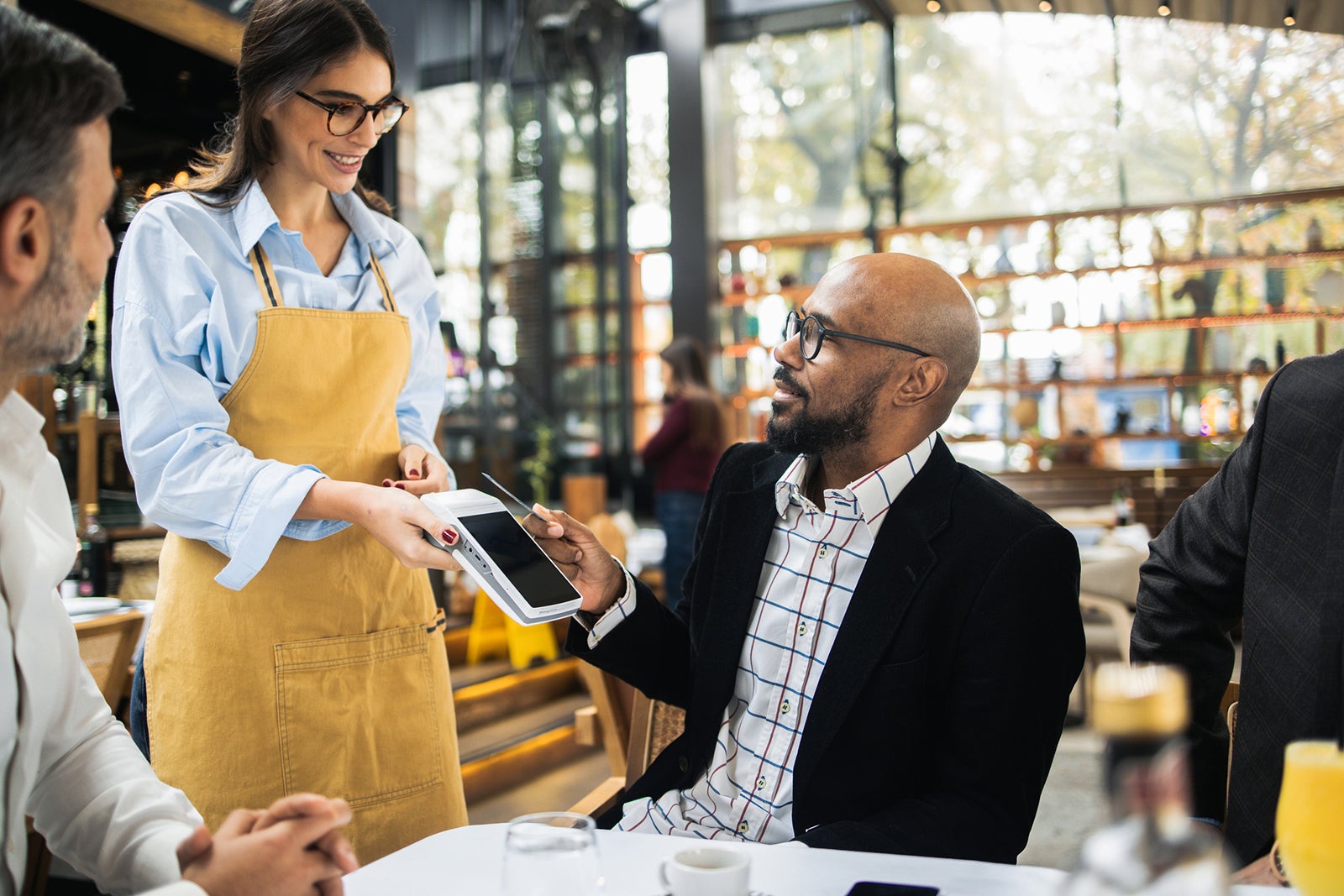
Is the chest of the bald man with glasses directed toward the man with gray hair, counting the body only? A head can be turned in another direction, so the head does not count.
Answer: yes

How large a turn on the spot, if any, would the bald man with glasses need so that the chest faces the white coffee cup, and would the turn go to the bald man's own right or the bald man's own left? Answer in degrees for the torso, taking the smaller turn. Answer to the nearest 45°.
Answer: approximately 45° to the bald man's own left

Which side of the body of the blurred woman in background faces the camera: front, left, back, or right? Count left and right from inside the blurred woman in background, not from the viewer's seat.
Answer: left

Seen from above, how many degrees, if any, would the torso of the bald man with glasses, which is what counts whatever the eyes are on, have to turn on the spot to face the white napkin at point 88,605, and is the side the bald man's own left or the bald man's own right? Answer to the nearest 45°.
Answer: approximately 90° to the bald man's own right

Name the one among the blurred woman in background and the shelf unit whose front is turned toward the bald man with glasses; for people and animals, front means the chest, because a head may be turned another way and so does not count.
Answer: the shelf unit

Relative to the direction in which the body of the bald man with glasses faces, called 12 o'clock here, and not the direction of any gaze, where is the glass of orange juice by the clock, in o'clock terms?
The glass of orange juice is roughly at 10 o'clock from the bald man with glasses.

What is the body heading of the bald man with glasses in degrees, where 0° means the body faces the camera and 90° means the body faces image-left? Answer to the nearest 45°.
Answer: approximately 45°

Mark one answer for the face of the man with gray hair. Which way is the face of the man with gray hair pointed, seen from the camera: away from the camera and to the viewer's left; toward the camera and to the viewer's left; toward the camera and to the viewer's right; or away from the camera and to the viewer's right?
away from the camera and to the viewer's right

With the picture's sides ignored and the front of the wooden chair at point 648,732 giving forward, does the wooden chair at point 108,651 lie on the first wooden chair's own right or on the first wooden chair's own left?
on the first wooden chair's own right

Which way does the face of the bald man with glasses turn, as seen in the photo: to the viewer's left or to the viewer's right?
to the viewer's left

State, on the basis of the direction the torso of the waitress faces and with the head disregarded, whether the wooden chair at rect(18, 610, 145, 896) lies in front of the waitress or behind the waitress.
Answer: behind

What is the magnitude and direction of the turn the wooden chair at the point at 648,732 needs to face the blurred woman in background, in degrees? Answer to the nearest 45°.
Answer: approximately 135° to its right
